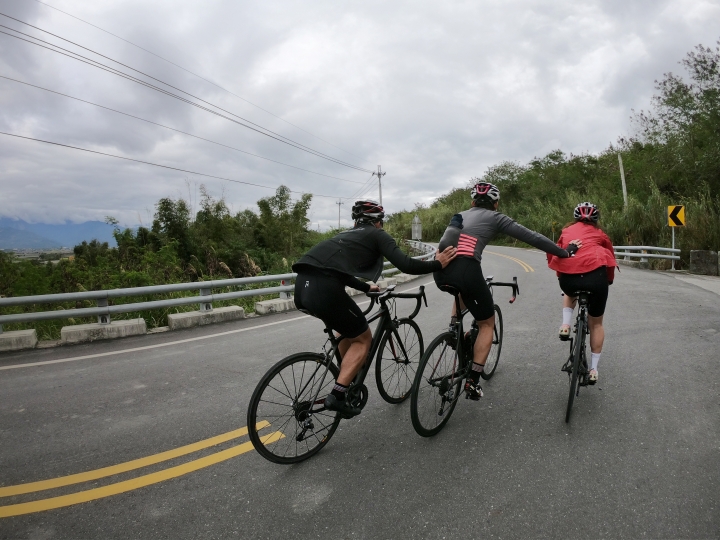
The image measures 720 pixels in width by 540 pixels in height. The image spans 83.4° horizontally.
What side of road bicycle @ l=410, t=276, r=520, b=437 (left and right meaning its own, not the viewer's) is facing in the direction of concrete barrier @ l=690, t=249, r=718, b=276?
front

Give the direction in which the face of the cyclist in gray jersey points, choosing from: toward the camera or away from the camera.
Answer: away from the camera

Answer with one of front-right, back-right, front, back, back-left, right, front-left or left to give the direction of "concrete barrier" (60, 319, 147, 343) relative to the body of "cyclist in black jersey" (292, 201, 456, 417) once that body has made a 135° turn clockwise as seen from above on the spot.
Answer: back-right

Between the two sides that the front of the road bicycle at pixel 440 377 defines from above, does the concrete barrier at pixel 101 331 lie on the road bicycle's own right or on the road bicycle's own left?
on the road bicycle's own left

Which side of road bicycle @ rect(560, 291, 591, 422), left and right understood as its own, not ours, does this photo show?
back

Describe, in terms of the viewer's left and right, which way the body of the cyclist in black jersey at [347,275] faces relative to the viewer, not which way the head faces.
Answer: facing away from the viewer and to the right of the viewer

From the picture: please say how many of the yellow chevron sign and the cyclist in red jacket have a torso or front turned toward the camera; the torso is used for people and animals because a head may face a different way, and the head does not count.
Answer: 1

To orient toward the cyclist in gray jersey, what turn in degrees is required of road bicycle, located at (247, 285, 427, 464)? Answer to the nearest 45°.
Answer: approximately 45° to its right

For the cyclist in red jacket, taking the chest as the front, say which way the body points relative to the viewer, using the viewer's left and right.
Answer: facing away from the viewer

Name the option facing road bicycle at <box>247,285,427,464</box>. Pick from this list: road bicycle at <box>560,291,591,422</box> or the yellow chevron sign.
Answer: the yellow chevron sign

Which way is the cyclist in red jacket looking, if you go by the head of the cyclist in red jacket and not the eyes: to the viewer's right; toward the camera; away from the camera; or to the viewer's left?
away from the camera

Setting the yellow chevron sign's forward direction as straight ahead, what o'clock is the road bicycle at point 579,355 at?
The road bicycle is roughly at 12 o'clock from the yellow chevron sign.

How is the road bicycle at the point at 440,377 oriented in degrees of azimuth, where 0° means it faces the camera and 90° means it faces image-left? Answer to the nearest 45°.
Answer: approximately 225°

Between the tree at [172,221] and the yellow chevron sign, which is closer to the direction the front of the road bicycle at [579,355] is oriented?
the yellow chevron sign

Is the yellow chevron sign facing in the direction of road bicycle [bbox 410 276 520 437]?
yes
